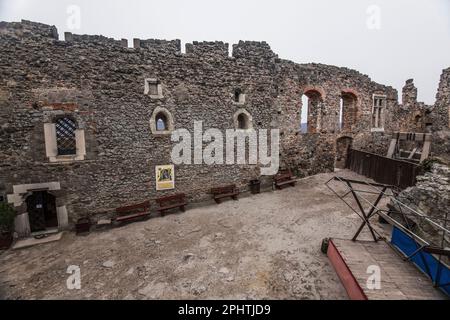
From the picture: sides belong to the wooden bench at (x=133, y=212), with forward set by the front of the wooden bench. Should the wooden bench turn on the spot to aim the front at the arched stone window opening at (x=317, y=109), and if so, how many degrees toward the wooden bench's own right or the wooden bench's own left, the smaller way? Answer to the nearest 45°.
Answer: approximately 45° to the wooden bench's own left

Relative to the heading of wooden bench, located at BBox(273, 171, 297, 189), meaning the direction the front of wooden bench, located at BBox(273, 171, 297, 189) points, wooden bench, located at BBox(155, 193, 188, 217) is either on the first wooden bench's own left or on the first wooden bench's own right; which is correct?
on the first wooden bench's own right

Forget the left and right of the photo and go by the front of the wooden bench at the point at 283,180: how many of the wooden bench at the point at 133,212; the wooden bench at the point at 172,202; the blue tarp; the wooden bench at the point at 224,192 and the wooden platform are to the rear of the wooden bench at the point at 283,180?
0

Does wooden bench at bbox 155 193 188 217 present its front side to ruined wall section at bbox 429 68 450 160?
no

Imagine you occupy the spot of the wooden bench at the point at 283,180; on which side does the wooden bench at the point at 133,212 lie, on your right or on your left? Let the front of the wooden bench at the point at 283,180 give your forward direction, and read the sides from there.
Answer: on your right

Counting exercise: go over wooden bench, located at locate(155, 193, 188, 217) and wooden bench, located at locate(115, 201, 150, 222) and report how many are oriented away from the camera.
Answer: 0

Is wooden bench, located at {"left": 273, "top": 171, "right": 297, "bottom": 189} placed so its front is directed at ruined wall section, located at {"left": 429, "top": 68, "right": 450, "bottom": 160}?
no

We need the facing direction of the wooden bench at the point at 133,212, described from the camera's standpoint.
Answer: facing the viewer and to the right of the viewer

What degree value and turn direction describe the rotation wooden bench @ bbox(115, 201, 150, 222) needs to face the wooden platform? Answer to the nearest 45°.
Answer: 0° — it already faces it

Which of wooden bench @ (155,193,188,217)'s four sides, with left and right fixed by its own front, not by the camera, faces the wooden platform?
front

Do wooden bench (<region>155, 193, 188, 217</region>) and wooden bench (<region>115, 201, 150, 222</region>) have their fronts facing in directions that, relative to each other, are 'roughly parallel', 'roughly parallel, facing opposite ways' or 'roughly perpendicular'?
roughly parallel

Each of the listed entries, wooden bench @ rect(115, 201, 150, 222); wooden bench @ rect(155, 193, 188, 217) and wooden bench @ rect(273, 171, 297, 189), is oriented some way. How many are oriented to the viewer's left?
0

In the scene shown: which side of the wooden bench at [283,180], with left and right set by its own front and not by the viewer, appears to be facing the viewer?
front

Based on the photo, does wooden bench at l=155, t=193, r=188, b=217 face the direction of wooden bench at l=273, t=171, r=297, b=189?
no

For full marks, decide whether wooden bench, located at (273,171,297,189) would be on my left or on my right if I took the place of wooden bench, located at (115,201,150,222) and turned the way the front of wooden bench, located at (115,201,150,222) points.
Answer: on my left
